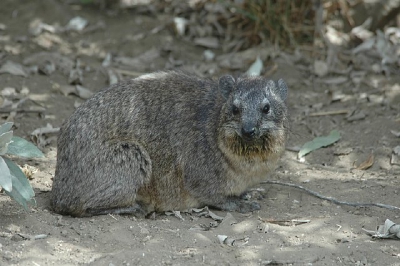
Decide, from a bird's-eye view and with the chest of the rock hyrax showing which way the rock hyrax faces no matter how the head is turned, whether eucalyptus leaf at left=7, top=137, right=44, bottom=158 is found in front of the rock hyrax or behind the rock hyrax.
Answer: behind

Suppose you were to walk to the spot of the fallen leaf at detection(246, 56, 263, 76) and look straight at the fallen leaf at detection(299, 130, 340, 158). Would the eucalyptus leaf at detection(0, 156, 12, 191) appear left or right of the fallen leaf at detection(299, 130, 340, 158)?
right

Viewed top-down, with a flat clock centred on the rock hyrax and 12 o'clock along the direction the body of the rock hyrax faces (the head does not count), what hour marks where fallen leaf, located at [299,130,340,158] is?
The fallen leaf is roughly at 11 o'clock from the rock hyrax.

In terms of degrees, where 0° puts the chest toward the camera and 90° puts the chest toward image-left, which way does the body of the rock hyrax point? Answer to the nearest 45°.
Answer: approximately 270°

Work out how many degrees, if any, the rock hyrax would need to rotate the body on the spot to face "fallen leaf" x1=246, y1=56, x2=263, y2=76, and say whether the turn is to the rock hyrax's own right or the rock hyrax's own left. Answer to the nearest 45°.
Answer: approximately 45° to the rock hyrax's own left

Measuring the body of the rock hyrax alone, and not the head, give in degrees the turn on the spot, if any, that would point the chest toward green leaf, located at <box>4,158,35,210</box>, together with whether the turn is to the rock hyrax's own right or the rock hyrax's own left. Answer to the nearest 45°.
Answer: approximately 135° to the rock hyrax's own right

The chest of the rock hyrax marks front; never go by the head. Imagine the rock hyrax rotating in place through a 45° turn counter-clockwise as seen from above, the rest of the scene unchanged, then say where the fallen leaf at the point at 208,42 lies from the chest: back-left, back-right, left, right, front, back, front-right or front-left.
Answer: front-left

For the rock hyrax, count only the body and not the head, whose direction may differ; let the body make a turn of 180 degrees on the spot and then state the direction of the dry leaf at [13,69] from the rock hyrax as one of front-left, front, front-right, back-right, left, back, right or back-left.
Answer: front-right

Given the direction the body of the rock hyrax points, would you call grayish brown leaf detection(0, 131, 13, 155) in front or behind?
behind

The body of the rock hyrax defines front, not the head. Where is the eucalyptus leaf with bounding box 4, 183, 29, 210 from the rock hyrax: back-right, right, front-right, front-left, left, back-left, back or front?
back-right

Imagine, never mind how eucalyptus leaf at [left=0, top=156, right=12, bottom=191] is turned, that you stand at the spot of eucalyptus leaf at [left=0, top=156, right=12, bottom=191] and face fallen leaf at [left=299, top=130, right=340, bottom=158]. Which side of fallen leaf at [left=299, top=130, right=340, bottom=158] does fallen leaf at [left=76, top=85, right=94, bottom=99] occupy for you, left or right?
left

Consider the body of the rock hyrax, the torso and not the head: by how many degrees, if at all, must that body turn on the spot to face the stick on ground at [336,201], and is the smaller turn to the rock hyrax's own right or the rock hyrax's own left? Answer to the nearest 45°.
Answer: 0° — it already faces it
